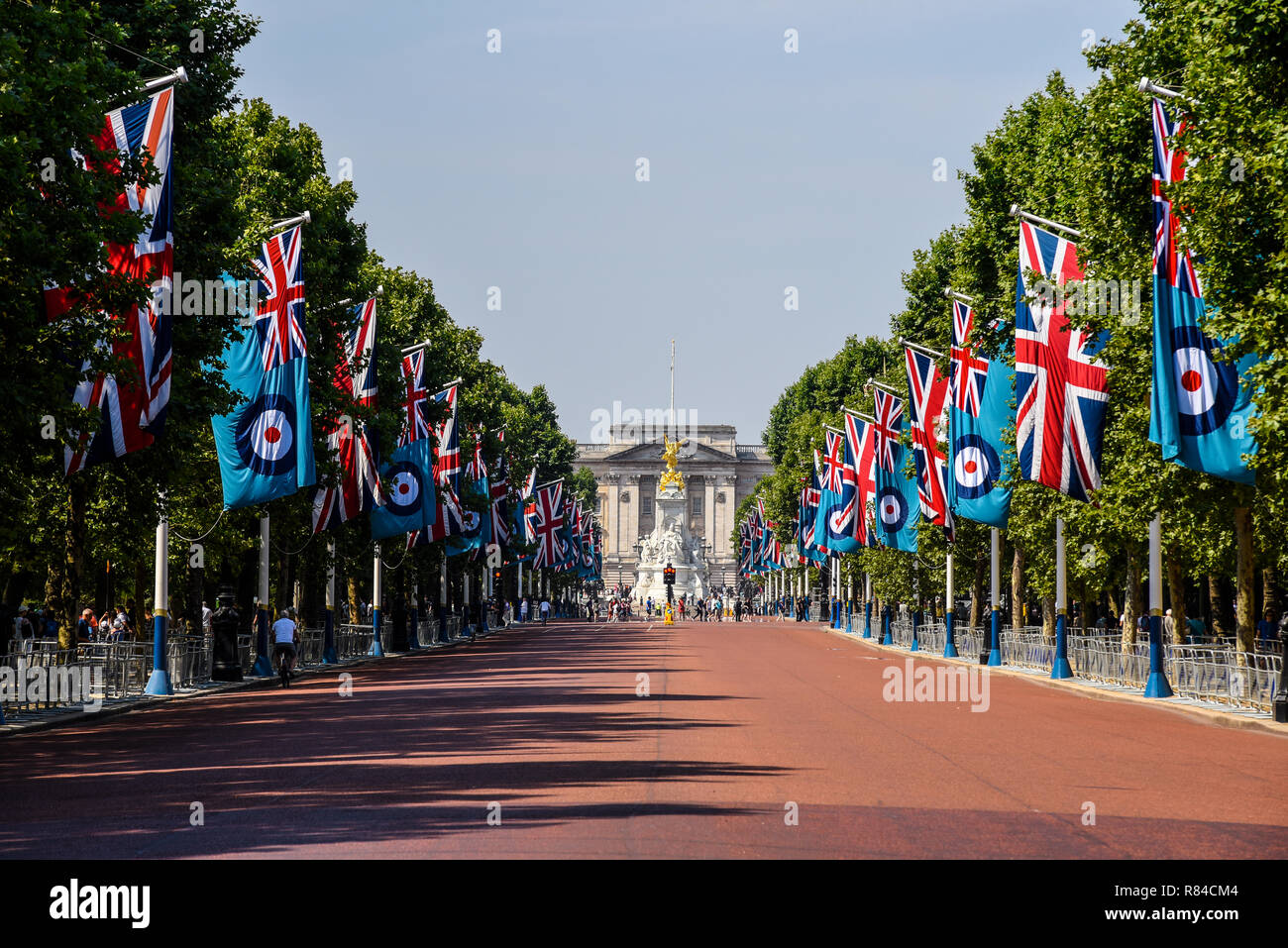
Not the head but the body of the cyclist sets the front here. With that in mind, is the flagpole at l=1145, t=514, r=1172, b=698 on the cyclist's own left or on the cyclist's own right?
on the cyclist's own right

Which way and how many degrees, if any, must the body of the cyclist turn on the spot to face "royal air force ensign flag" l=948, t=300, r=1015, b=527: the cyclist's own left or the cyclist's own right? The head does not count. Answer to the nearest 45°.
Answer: approximately 90° to the cyclist's own right

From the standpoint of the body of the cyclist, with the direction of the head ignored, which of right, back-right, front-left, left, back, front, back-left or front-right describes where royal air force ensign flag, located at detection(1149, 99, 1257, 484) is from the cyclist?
back-right

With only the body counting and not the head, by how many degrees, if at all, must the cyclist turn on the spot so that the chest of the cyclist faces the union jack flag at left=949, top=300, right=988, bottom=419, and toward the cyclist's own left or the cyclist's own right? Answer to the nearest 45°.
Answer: approximately 90° to the cyclist's own right

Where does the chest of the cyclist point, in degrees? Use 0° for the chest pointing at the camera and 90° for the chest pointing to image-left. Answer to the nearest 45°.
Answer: approximately 180°

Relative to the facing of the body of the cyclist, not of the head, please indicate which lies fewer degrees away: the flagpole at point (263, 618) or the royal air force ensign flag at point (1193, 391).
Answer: the flagpole

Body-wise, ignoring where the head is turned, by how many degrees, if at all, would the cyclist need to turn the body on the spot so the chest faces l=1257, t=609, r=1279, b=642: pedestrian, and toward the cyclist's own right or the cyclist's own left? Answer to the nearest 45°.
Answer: approximately 90° to the cyclist's own right

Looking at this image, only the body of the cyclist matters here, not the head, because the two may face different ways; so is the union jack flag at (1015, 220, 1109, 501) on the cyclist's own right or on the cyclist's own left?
on the cyclist's own right
